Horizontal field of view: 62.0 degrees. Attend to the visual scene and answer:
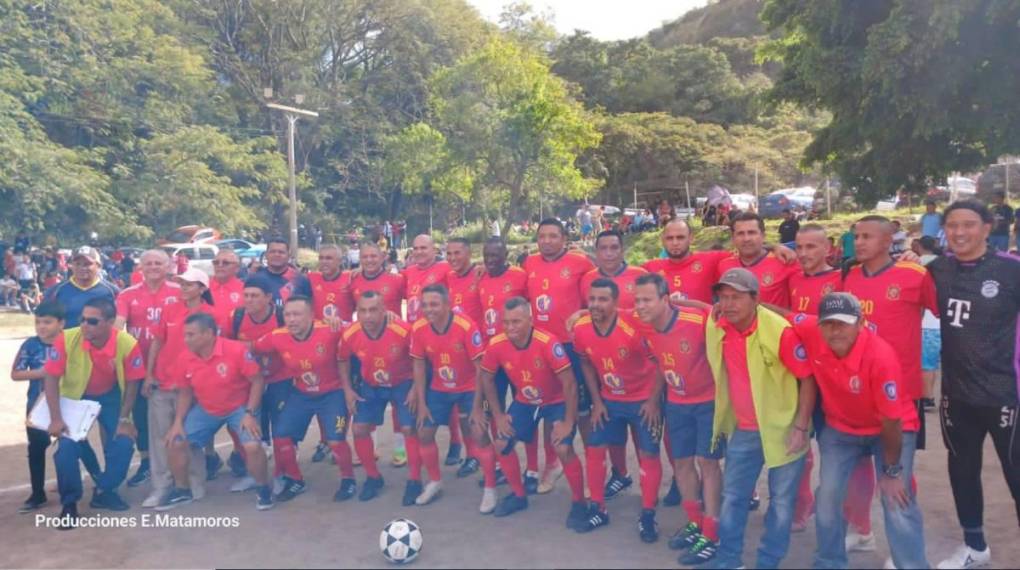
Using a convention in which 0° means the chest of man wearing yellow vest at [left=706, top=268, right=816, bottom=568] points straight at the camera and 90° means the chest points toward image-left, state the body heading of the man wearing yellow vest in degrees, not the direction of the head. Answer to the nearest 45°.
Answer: approximately 45°

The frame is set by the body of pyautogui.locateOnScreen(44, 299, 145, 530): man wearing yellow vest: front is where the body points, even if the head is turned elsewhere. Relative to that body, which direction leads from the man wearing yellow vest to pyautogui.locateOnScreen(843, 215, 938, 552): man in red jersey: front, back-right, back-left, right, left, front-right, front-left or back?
front-left

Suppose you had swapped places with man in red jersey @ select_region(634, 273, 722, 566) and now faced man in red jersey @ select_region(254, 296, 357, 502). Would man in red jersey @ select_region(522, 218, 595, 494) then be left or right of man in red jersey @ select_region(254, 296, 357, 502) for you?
right

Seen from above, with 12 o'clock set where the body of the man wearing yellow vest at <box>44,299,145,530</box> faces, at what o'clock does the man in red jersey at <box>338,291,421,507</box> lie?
The man in red jersey is roughly at 10 o'clock from the man wearing yellow vest.

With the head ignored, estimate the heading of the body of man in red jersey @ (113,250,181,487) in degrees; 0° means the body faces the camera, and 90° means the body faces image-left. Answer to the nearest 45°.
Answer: approximately 0°

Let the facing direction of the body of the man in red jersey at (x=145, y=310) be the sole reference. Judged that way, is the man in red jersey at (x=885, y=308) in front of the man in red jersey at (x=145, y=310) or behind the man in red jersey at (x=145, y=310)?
in front

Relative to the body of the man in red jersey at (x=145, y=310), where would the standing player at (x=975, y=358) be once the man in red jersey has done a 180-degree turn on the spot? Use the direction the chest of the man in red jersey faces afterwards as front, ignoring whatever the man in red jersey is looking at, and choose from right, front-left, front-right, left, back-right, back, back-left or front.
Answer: back-right

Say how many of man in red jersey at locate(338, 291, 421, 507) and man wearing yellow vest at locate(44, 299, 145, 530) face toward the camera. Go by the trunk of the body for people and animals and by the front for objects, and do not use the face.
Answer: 2
